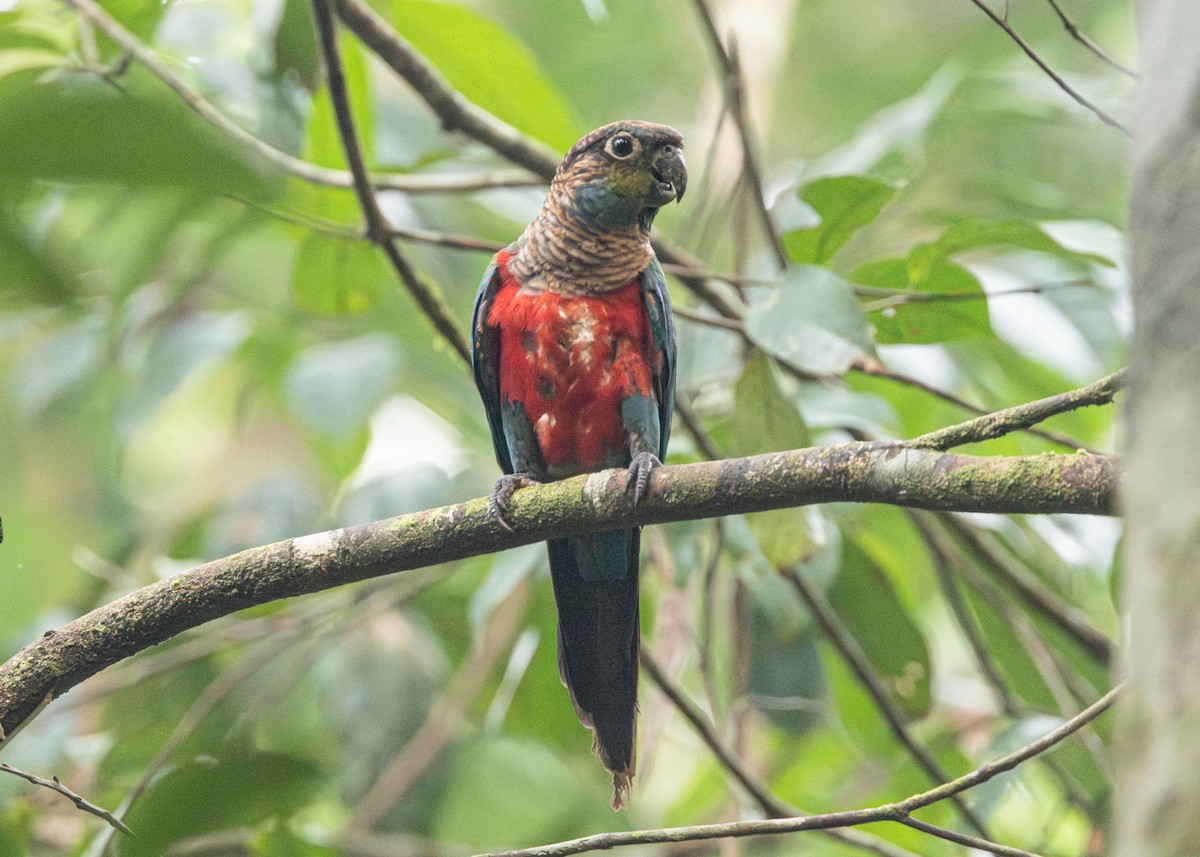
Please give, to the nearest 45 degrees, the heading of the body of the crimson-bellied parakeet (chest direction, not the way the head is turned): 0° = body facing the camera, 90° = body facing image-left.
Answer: approximately 0°

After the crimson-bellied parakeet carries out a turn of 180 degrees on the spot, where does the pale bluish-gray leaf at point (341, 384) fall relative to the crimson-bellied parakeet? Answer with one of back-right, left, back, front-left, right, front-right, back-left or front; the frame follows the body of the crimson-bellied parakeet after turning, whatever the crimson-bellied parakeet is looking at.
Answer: front-left

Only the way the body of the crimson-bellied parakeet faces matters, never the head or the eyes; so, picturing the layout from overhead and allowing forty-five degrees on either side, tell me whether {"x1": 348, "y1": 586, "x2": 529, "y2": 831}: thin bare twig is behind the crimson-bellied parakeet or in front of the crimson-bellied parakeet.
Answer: behind

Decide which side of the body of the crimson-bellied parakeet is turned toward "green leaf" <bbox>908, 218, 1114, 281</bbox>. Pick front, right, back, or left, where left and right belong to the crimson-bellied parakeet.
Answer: left

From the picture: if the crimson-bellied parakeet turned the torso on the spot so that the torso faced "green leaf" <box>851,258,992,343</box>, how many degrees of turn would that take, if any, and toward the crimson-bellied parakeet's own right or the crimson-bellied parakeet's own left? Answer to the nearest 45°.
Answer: approximately 90° to the crimson-bellied parakeet's own left

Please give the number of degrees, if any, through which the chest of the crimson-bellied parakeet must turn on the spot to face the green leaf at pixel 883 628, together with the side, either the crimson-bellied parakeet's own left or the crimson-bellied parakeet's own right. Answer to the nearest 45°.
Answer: approximately 135° to the crimson-bellied parakeet's own left
